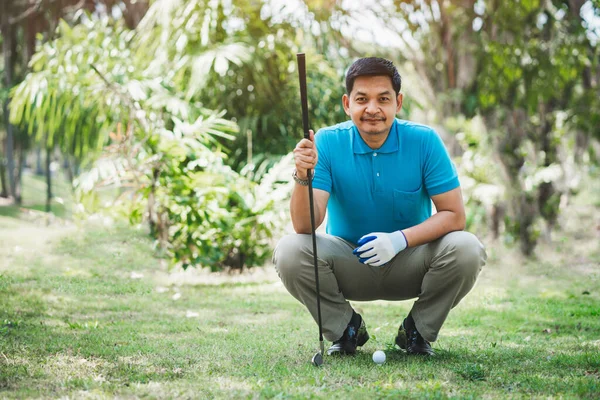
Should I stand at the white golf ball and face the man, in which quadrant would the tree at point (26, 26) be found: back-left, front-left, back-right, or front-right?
front-left

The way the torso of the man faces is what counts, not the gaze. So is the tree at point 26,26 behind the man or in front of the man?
behind

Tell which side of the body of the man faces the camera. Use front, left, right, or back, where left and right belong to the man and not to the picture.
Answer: front
